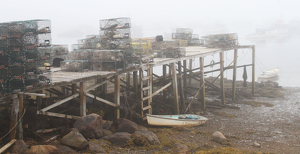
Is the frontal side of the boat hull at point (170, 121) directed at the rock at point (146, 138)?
no

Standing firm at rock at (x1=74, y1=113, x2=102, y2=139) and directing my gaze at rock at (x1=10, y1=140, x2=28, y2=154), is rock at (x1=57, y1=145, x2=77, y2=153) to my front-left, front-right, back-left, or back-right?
front-left

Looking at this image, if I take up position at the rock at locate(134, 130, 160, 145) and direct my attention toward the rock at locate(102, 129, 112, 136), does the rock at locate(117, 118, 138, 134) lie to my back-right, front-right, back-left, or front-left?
front-right

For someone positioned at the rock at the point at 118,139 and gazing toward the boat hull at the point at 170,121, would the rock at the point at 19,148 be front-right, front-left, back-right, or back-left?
back-left

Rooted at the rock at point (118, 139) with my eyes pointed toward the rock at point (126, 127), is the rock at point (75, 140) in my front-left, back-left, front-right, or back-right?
back-left
